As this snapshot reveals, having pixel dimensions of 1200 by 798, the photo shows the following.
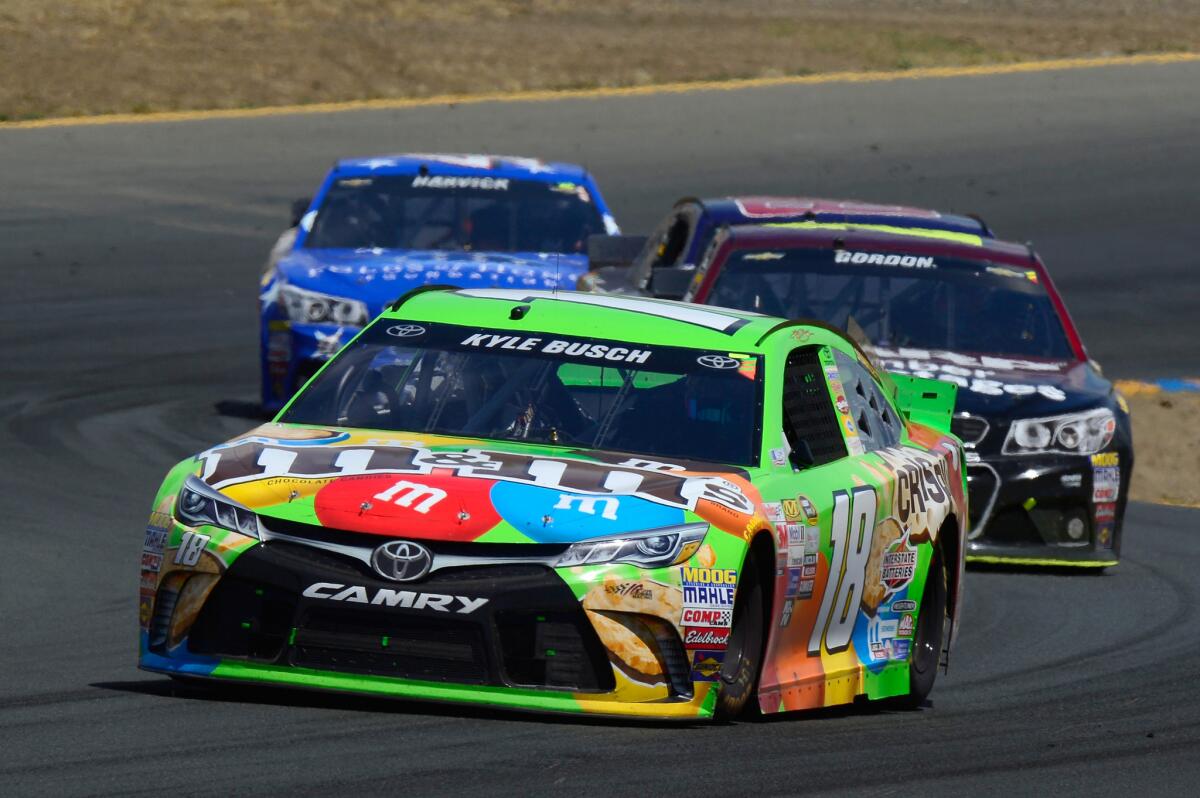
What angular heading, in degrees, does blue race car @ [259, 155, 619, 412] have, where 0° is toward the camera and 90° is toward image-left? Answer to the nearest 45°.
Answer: approximately 0°

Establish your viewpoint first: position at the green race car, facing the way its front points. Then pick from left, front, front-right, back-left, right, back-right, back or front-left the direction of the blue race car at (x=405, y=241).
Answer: back-right

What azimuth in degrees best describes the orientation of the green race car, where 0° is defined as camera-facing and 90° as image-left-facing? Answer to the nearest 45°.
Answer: approximately 45°

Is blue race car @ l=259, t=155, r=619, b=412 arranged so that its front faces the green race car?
yes
